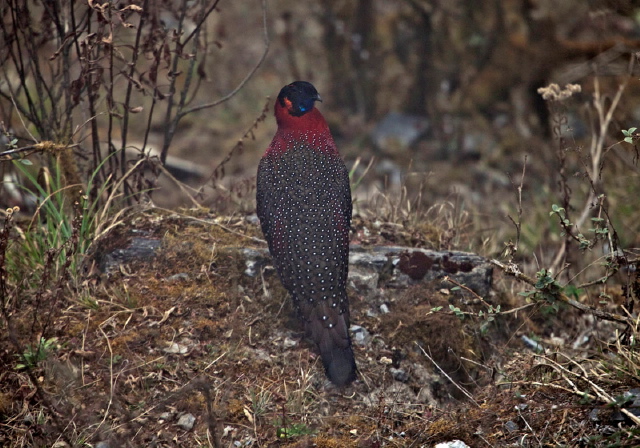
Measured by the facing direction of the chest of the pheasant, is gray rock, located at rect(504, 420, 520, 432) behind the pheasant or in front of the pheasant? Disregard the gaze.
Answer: behind

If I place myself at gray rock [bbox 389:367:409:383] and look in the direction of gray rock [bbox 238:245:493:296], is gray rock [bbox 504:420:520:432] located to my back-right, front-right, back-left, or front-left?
back-right

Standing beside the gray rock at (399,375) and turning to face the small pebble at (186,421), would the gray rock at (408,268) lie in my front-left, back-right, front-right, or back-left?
back-right

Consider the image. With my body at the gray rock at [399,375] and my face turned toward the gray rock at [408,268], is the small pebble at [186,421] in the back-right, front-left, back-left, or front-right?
back-left

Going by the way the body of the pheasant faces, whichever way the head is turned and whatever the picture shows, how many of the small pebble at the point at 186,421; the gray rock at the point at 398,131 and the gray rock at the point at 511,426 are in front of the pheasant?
1

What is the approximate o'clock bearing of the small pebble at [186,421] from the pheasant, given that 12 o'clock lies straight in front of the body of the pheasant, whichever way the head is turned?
The small pebble is roughly at 7 o'clock from the pheasant.

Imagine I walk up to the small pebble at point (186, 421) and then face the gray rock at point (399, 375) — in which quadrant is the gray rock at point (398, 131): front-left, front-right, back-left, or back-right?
front-left

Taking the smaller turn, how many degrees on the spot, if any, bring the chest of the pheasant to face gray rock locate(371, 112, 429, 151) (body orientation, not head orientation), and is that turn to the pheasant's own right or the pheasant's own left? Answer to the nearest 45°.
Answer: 0° — it already faces it

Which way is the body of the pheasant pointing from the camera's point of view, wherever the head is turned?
away from the camera

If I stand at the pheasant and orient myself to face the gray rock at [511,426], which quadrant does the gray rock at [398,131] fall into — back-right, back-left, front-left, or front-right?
back-left

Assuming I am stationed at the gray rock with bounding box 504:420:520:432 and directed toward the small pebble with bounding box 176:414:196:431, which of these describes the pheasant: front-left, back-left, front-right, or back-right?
front-right
